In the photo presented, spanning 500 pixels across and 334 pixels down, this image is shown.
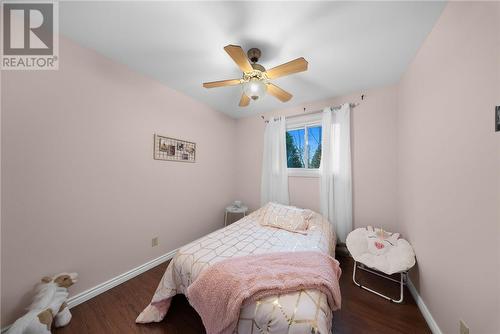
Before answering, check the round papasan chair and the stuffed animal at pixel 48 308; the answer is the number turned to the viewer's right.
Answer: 1

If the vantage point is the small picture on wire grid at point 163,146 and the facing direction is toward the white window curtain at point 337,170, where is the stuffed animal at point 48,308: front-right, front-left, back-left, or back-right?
back-right

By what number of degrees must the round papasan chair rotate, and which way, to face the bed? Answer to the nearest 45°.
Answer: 0° — it already faces it

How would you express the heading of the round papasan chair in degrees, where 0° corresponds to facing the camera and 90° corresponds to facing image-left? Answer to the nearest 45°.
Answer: approximately 45°

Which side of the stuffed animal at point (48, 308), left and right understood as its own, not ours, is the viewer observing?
right

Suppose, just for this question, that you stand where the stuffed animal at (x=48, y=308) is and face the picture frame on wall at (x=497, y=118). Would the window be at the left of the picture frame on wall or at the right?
left

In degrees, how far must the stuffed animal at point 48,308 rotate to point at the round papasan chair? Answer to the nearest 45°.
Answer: approximately 45° to its right

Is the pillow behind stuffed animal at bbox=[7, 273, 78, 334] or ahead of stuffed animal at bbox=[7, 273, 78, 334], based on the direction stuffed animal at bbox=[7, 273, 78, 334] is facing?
ahead
